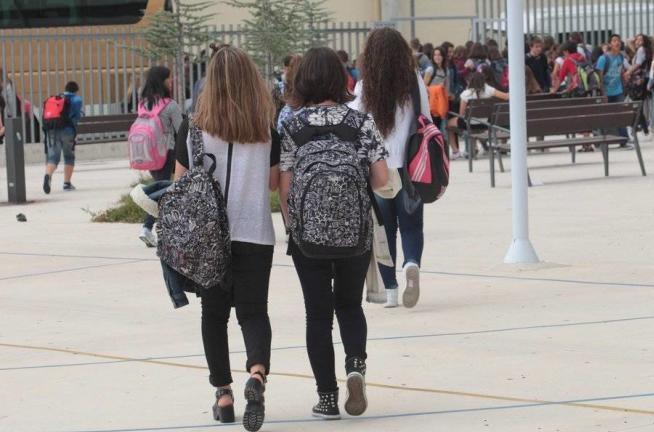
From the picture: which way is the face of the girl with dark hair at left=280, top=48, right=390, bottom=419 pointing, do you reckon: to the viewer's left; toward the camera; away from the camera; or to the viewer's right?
away from the camera

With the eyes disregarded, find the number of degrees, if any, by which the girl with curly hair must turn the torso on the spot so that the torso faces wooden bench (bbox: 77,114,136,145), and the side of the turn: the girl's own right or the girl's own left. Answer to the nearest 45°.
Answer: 0° — they already face it

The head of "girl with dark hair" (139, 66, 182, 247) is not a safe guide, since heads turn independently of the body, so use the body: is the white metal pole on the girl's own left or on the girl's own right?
on the girl's own right

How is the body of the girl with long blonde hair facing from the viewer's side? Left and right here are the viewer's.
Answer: facing away from the viewer

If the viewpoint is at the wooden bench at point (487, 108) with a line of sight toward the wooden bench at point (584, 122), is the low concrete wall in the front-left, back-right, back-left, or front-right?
back-right

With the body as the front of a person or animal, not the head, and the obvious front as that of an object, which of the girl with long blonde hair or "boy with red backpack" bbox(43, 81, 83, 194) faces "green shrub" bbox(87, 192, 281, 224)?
the girl with long blonde hair

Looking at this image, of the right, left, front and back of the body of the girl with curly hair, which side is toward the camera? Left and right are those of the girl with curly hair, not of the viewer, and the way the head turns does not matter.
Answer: back

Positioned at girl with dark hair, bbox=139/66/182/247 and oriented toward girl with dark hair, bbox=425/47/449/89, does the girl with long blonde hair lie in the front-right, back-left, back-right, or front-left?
back-right

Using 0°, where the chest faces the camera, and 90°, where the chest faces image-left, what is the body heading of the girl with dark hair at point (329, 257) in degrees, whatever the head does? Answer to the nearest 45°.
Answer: approximately 180°

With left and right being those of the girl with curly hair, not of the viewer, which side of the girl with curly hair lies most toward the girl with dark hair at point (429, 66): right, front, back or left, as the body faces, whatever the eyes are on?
front
